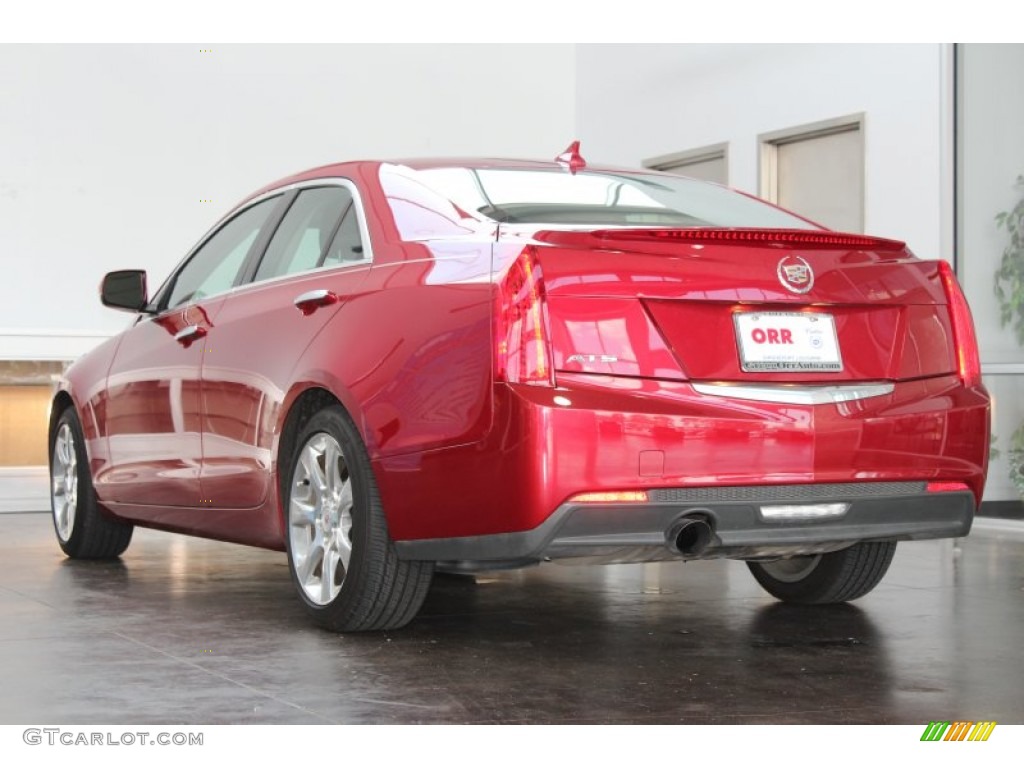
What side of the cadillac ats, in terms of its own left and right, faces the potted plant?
right

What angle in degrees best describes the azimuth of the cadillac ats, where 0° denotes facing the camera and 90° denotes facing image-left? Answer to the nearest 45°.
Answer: approximately 135°
